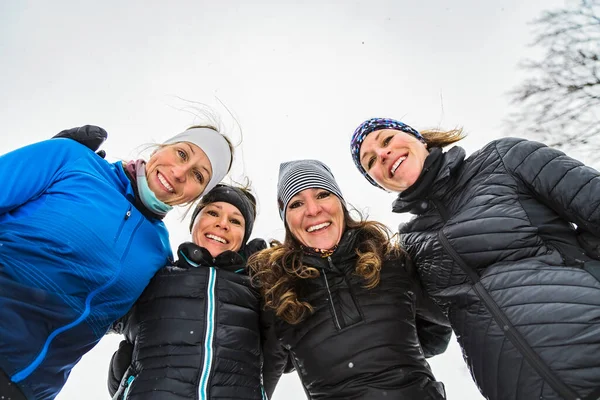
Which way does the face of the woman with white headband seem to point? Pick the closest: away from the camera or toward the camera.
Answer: toward the camera

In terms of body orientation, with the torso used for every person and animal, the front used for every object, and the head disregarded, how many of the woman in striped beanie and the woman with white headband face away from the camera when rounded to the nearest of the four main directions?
0

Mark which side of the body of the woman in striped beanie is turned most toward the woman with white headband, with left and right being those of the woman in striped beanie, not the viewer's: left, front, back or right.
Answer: right

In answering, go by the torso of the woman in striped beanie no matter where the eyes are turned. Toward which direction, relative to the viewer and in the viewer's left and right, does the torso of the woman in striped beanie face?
facing the viewer

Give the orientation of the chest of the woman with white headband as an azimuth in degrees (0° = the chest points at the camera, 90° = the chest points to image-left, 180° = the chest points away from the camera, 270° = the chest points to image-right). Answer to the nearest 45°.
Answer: approximately 315°

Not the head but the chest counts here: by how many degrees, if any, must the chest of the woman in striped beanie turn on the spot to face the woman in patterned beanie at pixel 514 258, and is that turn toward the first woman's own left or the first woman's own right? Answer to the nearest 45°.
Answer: approximately 45° to the first woman's own left
